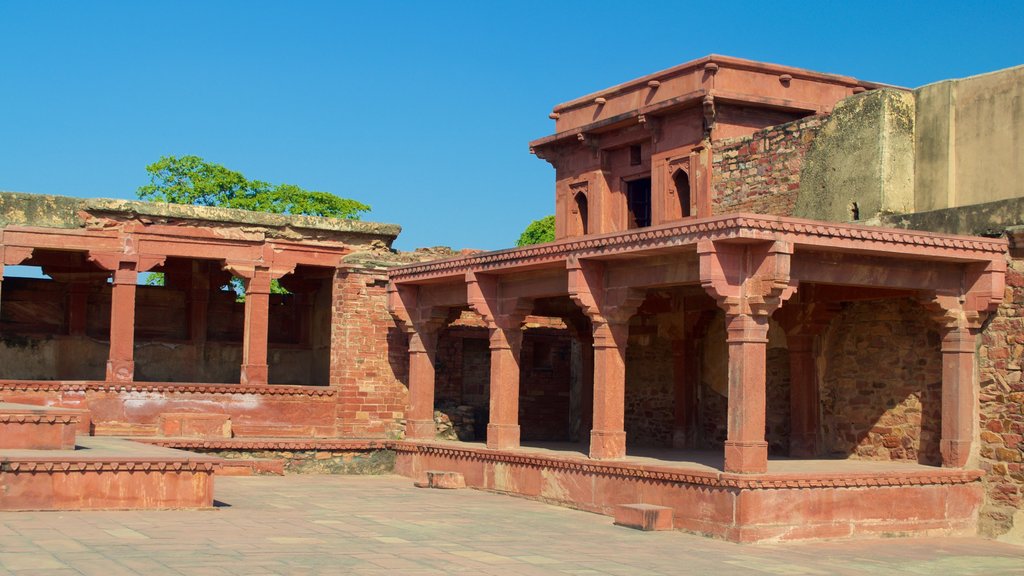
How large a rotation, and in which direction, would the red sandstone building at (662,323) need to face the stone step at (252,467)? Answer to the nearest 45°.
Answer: approximately 45° to its right

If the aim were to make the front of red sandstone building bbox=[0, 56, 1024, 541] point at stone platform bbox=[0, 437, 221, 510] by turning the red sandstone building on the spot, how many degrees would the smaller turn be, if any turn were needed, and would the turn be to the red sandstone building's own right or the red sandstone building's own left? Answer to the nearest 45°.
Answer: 0° — it already faces it

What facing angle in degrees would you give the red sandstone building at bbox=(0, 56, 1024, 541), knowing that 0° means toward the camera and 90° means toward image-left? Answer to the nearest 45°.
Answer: approximately 45°

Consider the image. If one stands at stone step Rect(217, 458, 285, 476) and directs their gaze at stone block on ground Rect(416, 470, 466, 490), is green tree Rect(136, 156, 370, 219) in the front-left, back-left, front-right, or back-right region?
back-left

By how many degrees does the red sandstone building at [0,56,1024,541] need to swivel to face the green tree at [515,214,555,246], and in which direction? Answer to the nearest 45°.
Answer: approximately 135° to its right

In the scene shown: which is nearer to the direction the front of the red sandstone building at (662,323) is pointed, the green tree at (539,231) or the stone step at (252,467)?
the stone step
